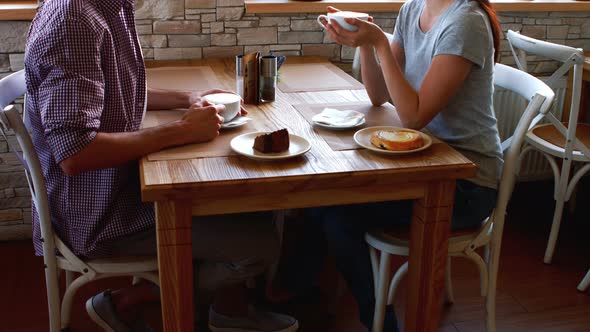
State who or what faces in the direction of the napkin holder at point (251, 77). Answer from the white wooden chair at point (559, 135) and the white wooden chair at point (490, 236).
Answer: the white wooden chair at point (490, 236)

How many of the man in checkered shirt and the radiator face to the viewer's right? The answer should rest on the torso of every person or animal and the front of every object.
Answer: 1

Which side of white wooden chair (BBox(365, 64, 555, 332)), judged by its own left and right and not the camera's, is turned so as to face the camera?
left

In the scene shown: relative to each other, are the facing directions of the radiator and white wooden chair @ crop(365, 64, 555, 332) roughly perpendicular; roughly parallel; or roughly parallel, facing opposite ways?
roughly perpendicular

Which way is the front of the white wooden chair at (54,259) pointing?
to the viewer's right

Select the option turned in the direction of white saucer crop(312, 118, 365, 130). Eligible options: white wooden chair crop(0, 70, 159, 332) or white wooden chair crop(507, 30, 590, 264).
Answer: white wooden chair crop(0, 70, 159, 332)

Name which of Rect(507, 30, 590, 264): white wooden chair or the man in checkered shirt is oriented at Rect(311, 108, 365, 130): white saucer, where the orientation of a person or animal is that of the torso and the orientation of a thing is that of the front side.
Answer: the man in checkered shirt

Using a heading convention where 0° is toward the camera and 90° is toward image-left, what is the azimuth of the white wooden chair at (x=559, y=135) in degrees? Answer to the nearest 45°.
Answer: approximately 225°

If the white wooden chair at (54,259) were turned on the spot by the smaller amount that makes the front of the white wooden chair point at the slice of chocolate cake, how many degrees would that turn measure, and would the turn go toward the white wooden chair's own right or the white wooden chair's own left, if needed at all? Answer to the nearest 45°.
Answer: approximately 45° to the white wooden chair's own right

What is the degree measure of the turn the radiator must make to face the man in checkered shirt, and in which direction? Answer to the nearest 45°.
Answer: approximately 45° to its right

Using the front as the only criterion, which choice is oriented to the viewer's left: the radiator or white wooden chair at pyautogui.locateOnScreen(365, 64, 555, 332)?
the white wooden chair
